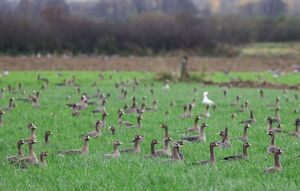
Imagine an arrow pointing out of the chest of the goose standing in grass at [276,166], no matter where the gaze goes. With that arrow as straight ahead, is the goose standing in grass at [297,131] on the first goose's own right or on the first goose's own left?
on the first goose's own left
